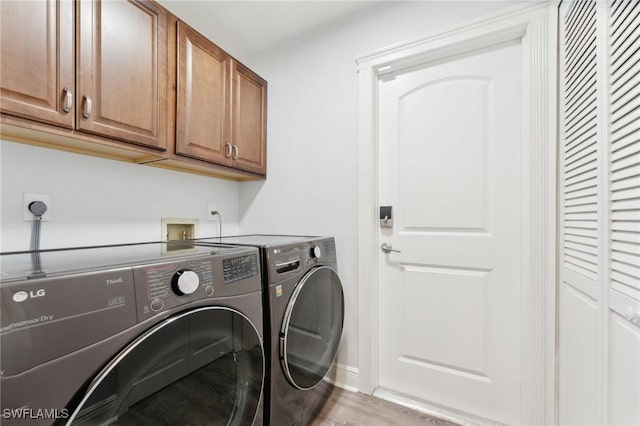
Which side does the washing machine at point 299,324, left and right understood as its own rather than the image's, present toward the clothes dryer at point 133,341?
right

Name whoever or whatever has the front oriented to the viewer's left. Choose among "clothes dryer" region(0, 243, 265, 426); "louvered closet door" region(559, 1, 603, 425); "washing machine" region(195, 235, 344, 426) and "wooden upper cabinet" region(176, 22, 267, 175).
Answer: the louvered closet door

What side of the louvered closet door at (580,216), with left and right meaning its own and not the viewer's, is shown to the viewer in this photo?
left

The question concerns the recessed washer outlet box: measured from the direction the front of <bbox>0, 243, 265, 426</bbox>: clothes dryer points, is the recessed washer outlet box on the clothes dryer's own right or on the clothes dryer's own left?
on the clothes dryer's own left

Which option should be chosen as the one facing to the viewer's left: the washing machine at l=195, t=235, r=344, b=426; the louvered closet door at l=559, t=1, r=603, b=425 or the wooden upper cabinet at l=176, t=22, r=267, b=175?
the louvered closet door

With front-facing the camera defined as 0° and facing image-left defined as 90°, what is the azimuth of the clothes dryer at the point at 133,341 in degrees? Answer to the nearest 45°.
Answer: approximately 315°
